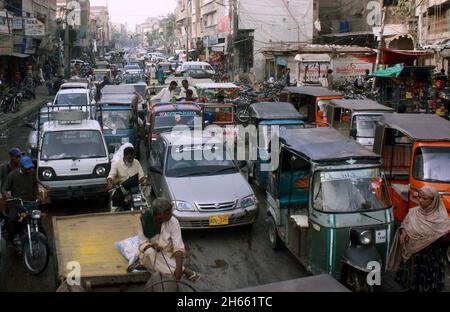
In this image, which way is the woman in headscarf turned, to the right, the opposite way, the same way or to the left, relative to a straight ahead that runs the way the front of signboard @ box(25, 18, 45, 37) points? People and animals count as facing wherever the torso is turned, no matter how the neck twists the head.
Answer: to the right

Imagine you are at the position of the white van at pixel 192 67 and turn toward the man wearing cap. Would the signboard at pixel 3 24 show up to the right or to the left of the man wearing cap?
right

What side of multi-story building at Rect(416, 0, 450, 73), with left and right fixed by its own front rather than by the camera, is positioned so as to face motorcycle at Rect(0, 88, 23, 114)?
front

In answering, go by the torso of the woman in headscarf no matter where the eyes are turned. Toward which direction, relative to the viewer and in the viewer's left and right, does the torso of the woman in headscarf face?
facing the viewer and to the left of the viewer

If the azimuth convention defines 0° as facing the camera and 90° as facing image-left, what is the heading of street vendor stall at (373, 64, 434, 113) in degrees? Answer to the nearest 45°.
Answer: approximately 45°

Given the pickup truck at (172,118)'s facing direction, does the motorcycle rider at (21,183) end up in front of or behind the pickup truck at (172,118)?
in front

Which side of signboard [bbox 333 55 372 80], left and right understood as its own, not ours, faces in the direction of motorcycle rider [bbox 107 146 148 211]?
front

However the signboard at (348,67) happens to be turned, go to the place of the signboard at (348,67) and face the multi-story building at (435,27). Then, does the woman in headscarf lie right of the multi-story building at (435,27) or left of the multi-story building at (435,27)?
right

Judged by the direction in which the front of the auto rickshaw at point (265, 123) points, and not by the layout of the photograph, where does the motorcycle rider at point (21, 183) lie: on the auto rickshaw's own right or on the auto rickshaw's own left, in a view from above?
on the auto rickshaw's own right

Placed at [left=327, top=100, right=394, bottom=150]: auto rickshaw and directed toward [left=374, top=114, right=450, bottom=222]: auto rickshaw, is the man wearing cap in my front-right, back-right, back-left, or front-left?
front-right

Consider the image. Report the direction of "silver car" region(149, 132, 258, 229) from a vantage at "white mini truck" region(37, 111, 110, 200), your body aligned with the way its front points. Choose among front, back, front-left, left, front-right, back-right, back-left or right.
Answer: front-left

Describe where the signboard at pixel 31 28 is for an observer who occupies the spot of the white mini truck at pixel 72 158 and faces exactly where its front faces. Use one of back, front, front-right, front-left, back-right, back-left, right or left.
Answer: back

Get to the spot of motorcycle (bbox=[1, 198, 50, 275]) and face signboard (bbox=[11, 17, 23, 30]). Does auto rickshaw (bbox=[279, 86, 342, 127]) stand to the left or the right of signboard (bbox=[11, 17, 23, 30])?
right

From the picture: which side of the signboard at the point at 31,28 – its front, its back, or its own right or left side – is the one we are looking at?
front
